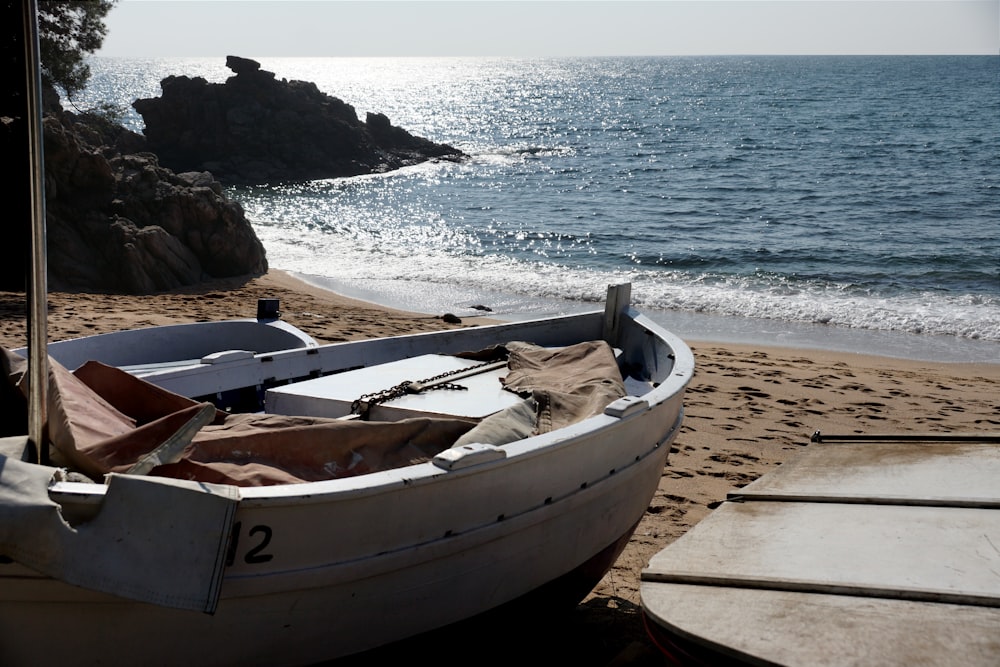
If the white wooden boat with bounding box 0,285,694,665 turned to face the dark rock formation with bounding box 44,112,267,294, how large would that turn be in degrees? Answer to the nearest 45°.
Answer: approximately 45° to its left

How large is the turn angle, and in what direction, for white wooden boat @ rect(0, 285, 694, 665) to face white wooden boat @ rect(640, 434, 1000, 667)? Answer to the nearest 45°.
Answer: approximately 45° to its right

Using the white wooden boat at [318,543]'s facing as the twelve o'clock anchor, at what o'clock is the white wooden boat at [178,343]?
the white wooden boat at [178,343] is roughly at 10 o'clock from the white wooden boat at [318,543].

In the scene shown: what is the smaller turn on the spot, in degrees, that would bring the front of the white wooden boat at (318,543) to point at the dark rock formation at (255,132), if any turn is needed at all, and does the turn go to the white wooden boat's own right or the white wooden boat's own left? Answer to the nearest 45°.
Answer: approximately 45° to the white wooden boat's own left

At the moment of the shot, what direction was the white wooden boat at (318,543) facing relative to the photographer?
facing away from the viewer and to the right of the viewer
